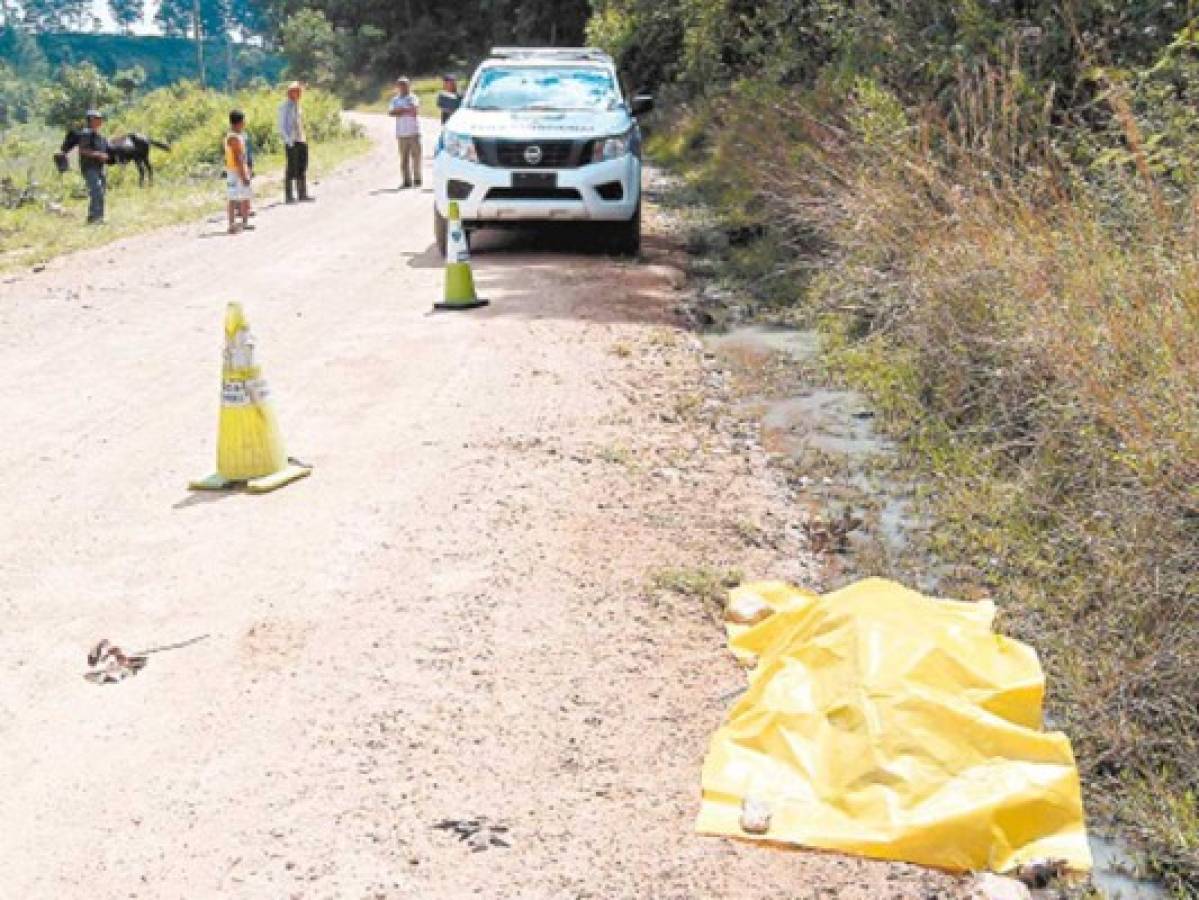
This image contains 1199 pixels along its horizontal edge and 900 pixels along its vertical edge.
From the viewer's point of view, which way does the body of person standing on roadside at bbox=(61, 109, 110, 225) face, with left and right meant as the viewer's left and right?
facing the viewer and to the right of the viewer

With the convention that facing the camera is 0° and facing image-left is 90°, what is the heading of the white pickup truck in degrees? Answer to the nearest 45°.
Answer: approximately 0°

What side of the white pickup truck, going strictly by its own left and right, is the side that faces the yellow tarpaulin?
front

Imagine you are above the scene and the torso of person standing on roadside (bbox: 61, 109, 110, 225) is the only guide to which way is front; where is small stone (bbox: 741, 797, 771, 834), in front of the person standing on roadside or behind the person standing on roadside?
in front

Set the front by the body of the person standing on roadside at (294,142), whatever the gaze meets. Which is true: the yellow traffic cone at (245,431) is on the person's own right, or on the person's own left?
on the person's own right

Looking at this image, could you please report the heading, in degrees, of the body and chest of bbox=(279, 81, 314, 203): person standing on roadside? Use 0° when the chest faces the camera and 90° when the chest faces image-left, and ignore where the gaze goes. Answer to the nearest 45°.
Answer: approximately 315°

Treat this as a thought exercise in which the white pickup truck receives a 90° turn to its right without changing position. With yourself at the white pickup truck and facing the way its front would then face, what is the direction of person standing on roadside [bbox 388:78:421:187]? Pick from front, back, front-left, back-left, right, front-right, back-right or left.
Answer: right

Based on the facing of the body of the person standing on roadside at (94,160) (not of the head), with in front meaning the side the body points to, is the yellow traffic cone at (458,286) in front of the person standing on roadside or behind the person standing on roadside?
in front
